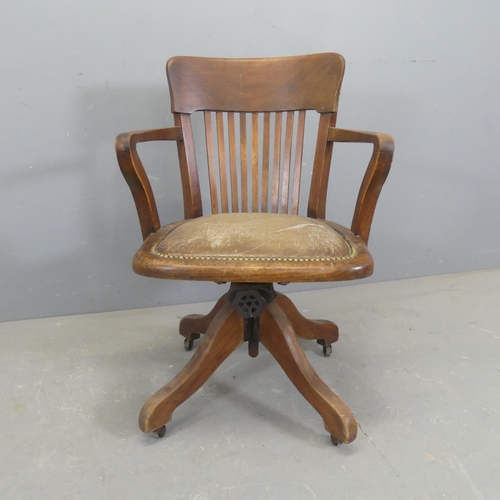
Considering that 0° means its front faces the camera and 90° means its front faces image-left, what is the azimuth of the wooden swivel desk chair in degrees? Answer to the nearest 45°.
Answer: approximately 0°
